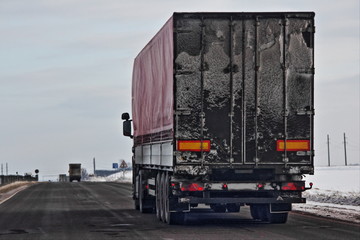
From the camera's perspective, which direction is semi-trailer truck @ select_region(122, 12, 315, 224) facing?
away from the camera
